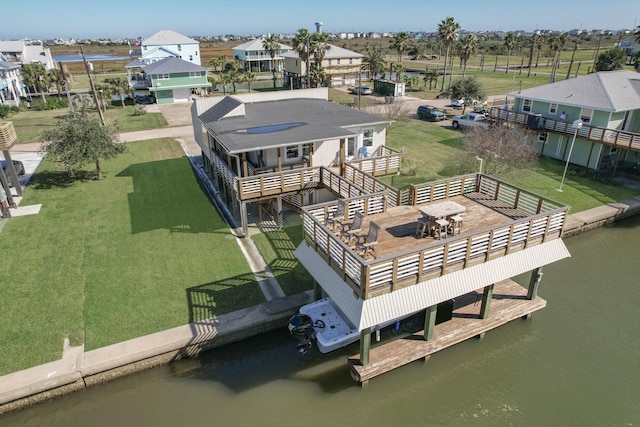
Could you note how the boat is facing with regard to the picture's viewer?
facing away from the viewer and to the right of the viewer

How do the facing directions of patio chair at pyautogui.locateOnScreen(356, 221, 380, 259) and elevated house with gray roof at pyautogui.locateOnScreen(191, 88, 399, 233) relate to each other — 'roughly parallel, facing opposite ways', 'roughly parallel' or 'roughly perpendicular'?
roughly perpendicular
